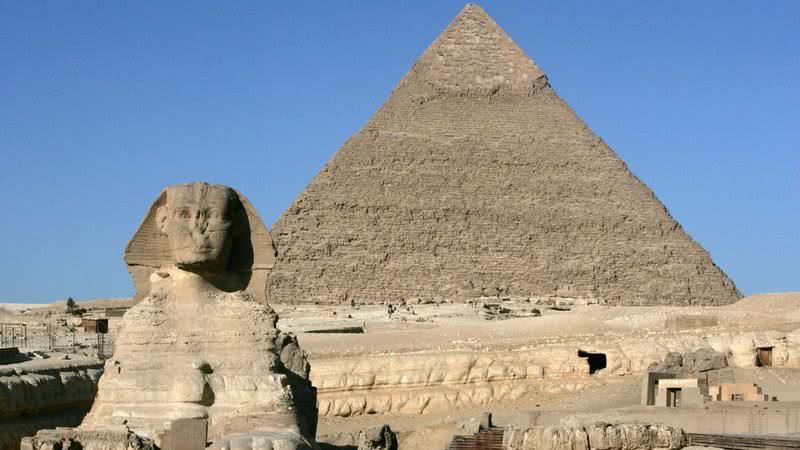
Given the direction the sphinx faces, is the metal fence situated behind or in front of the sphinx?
behind

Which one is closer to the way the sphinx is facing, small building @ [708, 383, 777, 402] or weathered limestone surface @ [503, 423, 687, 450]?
the weathered limestone surface

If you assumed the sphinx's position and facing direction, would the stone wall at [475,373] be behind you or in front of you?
behind

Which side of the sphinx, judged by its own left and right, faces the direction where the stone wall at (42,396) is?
right

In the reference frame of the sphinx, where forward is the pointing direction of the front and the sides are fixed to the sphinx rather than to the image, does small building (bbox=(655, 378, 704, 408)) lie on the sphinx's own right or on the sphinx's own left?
on the sphinx's own left

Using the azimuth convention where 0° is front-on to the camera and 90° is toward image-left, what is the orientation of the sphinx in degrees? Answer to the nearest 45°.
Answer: approximately 0°
